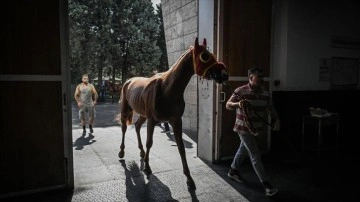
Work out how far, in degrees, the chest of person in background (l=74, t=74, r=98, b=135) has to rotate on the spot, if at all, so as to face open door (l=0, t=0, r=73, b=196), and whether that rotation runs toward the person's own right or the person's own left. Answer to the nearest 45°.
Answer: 0° — they already face it

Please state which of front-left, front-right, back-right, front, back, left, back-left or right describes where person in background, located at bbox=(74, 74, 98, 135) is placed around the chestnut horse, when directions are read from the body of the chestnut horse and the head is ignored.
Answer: back

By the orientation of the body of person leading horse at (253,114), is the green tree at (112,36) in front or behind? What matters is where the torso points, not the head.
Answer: behind

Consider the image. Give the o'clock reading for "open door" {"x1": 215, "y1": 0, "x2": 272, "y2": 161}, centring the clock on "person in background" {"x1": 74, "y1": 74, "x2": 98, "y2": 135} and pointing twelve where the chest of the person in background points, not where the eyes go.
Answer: The open door is roughly at 11 o'clock from the person in background.

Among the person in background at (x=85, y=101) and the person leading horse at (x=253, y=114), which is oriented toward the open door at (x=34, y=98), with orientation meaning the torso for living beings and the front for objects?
the person in background at (x=85, y=101)

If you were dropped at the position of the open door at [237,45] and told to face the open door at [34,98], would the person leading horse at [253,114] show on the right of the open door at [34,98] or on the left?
left

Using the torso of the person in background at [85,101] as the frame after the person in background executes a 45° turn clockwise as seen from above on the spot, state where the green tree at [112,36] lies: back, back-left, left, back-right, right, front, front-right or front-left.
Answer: back-right

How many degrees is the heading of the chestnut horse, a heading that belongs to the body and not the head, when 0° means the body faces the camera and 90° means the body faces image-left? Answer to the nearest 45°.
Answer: approximately 315°

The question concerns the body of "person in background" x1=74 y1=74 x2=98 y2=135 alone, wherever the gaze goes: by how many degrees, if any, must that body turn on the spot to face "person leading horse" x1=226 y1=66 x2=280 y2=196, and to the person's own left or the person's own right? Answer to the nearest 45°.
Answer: approximately 45° to the person's own left

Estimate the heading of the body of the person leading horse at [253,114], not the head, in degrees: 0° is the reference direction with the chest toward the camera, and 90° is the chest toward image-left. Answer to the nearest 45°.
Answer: approximately 315°
